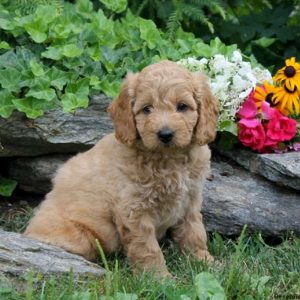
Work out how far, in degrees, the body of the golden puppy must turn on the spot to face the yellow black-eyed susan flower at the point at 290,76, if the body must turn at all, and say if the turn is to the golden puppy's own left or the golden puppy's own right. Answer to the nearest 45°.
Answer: approximately 90° to the golden puppy's own left

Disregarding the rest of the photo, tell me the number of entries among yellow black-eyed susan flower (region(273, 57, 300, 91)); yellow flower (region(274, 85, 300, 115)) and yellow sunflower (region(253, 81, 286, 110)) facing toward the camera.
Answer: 3

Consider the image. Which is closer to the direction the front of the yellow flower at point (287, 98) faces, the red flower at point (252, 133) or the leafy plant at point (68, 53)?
the red flower

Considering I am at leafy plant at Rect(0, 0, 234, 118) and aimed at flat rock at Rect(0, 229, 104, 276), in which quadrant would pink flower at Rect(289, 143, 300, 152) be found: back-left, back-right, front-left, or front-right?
front-left

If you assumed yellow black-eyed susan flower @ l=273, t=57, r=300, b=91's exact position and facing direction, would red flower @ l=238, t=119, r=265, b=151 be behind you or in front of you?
in front

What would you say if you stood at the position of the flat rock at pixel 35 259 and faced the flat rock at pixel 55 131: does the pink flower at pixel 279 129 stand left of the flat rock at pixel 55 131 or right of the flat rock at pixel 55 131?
right

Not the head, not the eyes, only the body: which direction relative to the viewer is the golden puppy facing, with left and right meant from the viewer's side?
facing the viewer and to the right of the viewer

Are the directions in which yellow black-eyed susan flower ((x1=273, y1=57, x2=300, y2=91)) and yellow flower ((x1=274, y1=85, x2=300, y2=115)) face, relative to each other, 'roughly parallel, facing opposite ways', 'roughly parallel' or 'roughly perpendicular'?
roughly parallel

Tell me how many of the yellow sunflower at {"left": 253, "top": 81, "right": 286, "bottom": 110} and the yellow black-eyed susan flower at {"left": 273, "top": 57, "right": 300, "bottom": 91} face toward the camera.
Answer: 2

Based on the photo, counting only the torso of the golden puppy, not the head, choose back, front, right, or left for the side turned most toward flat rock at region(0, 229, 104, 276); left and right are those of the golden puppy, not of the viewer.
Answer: right

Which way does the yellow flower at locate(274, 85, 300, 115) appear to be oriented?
toward the camera

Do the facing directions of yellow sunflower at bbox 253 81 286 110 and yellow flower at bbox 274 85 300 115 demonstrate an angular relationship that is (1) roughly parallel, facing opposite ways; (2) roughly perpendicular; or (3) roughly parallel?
roughly parallel

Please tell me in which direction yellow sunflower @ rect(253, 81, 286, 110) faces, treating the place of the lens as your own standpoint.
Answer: facing the viewer

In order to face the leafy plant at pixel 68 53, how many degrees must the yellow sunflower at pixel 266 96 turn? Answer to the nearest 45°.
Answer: approximately 90° to its right
